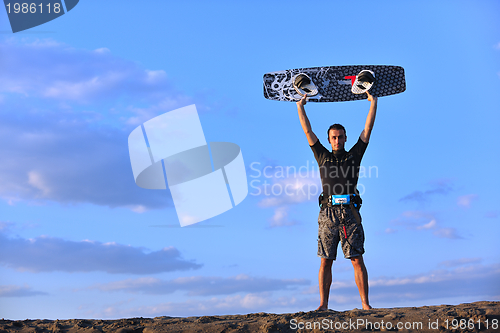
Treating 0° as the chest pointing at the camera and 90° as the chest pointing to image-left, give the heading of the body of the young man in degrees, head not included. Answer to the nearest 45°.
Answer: approximately 0°
